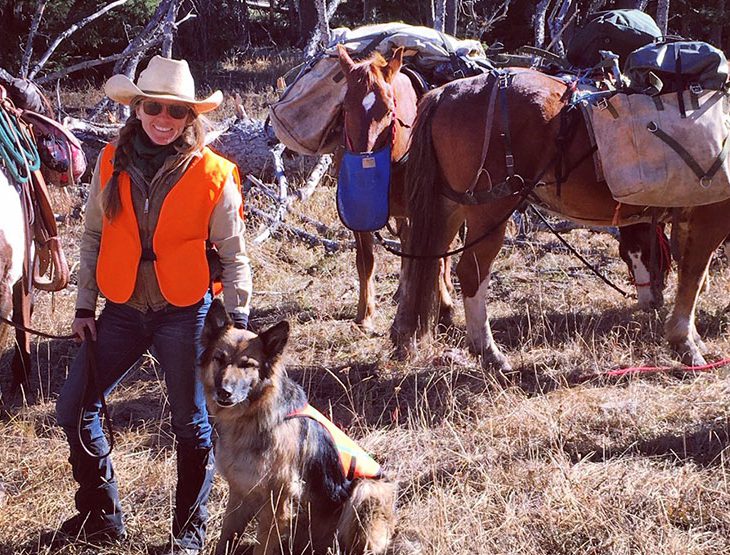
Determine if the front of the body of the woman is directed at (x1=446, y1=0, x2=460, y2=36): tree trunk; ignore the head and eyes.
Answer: no

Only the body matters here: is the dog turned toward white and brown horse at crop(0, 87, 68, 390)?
no

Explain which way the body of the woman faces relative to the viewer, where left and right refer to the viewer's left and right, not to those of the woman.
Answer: facing the viewer

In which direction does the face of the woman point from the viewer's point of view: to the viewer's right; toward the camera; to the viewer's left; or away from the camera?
toward the camera

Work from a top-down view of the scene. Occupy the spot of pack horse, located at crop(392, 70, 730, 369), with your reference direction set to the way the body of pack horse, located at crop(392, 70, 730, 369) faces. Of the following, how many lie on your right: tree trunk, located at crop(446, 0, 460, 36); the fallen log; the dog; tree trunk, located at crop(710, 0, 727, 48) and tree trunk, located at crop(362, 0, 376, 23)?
1

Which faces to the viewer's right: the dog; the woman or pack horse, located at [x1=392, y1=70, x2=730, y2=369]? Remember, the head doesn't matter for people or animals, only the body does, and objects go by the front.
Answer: the pack horse

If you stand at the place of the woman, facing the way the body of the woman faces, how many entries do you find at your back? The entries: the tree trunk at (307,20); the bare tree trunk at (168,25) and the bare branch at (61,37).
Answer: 3

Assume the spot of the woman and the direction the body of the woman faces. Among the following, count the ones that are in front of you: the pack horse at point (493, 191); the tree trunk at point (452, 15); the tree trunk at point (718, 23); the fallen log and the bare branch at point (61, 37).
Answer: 0

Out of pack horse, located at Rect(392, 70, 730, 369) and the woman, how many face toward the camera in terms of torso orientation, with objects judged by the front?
1

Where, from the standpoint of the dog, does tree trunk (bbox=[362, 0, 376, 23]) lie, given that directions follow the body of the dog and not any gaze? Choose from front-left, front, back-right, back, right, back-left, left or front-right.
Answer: back-right

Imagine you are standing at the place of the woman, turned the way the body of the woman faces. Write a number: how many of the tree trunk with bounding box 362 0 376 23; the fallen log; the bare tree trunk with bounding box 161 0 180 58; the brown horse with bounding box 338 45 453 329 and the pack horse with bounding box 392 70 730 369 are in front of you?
0

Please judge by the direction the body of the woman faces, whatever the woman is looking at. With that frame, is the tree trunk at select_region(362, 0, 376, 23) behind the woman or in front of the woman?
behind

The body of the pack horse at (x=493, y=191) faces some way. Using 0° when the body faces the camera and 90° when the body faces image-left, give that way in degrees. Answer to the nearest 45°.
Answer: approximately 270°

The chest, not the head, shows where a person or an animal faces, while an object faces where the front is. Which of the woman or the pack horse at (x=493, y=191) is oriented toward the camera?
the woman

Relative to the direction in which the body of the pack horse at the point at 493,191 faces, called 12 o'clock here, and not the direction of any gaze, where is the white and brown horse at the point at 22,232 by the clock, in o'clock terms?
The white and brown horse is roughly at 5 o'clock from the pack horse.

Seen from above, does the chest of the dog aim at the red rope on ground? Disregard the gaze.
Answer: no
